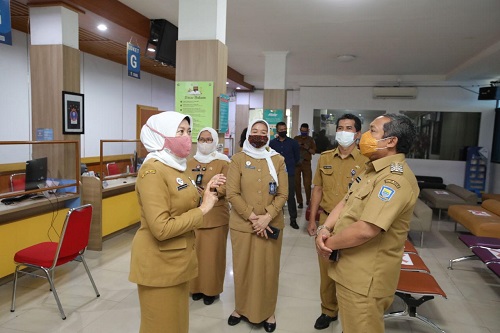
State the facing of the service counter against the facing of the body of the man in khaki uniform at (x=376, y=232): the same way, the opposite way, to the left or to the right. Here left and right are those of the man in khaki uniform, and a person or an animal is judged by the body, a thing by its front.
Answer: the opposite way

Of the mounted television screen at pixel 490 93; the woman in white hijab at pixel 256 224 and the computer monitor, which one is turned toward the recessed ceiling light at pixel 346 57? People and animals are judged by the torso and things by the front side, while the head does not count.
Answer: the mounted television screen

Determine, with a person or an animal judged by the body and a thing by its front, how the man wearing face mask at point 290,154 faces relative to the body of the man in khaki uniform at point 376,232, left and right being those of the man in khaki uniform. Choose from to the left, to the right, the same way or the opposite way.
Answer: to the left

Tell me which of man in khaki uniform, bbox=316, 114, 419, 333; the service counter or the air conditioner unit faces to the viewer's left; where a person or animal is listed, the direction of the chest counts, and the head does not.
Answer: the man in khaki uniform

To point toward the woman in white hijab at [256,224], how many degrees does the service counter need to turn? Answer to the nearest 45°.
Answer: approximately 45° to its right

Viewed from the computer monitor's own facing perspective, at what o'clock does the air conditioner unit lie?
The air conditioner unit is roughly at 4 o'clock from the computer monitor.

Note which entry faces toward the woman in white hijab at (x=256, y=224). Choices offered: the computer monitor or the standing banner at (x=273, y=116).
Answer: the standing banner

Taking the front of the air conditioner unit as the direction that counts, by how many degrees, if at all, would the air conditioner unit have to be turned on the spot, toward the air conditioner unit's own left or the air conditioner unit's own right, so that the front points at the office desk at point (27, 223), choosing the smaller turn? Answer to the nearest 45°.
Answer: approximately 45° to the air conditioner unit's own right

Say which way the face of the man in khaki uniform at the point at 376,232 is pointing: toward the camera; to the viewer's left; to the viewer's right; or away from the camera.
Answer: to the viewer's left

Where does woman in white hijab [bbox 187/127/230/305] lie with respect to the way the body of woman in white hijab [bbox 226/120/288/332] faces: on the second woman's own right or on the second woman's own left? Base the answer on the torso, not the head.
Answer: on the second woman's own right
